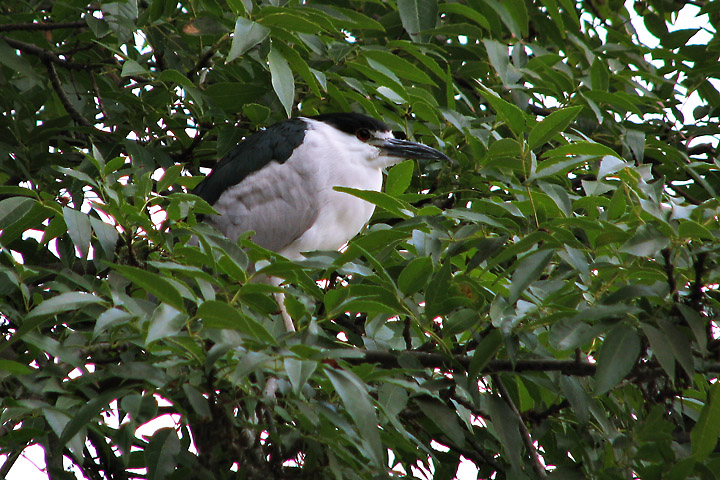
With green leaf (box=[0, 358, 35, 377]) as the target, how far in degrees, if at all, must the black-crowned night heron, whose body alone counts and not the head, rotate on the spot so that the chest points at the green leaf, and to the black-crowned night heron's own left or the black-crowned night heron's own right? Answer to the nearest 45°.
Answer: approximately 135° to the black-crowned night heron's own right

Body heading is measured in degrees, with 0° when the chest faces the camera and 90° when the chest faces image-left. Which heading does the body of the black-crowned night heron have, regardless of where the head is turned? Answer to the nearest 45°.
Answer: approximately 270°

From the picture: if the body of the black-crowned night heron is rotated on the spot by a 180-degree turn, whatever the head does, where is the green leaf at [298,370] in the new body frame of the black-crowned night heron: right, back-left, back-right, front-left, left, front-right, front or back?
left

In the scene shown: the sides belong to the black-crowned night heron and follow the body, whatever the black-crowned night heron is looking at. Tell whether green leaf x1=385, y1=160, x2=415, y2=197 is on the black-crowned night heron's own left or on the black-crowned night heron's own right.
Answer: on the black-crowned night heron's own right

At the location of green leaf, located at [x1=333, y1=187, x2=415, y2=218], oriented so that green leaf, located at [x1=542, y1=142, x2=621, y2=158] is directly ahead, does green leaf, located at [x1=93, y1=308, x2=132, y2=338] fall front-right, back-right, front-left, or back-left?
back-right

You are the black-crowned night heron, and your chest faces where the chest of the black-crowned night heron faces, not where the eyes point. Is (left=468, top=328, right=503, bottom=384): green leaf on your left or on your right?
on your right
